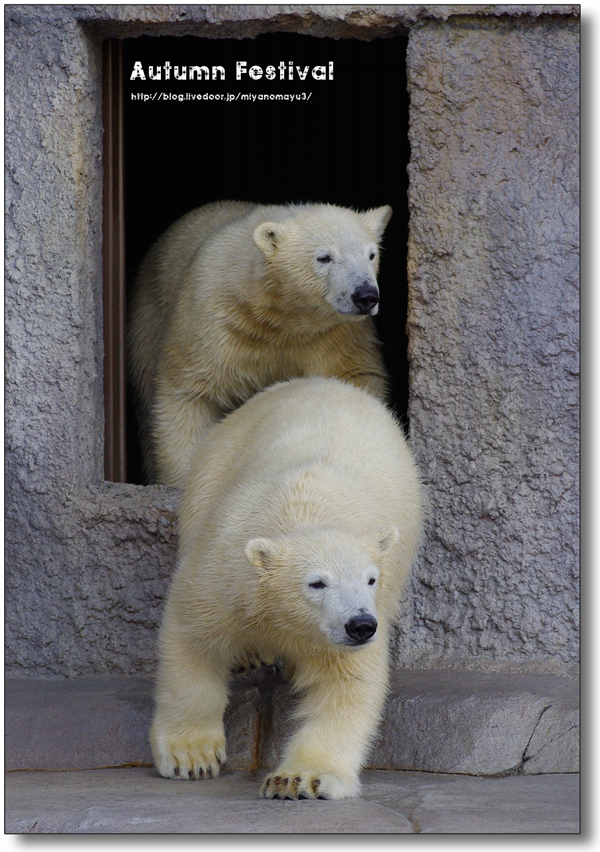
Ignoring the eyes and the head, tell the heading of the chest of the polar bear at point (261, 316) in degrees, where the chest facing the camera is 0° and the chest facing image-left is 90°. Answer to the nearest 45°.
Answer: approximately 315°

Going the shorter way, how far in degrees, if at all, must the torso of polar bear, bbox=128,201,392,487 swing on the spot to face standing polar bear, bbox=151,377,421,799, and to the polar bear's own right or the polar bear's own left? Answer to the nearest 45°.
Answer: approximately 45° to the polar bear's own right

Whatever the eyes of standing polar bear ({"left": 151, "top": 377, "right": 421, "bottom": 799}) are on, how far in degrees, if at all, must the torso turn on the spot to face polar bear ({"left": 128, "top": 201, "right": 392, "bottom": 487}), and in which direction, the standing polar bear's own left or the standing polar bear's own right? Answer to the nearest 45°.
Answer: approximately 180°

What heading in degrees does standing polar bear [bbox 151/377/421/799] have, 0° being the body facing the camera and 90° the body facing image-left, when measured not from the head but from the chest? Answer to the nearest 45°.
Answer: approximately 0°
